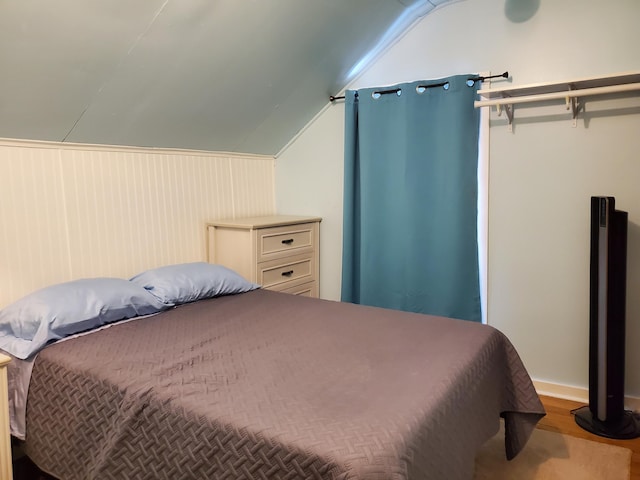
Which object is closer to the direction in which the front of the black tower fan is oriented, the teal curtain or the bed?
the bed

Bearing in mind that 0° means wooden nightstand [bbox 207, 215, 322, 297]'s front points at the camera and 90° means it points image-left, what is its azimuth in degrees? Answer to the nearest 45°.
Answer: approximately 315°

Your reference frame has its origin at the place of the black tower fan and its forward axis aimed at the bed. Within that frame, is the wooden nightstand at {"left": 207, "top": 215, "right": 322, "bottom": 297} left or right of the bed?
right

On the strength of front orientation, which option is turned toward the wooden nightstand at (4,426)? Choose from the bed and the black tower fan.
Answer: the black tower fan

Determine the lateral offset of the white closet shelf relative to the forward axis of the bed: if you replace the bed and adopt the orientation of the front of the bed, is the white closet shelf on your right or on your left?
on your left

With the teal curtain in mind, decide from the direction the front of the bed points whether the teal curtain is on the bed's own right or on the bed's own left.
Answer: on the bed's own left
